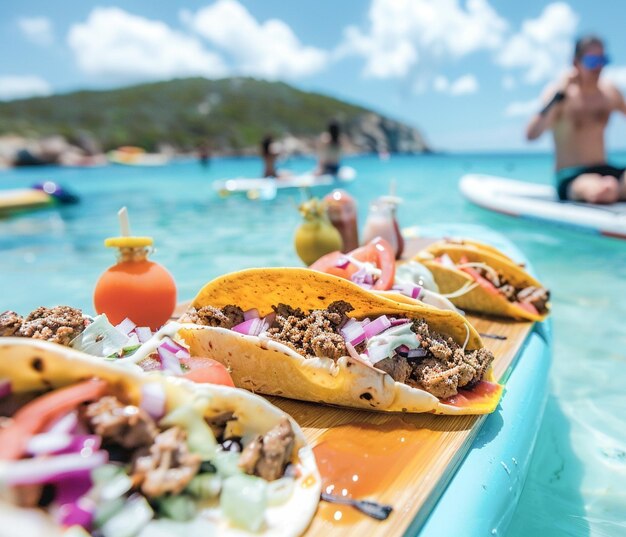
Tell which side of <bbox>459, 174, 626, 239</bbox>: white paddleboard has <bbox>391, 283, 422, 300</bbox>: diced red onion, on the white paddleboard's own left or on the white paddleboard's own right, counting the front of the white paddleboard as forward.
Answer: on the white paddleboard's own left

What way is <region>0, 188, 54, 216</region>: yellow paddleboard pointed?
to the viewer's right

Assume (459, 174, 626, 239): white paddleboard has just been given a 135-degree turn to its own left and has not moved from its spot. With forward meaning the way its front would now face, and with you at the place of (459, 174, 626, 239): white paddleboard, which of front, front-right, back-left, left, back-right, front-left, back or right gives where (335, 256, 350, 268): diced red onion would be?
front-right

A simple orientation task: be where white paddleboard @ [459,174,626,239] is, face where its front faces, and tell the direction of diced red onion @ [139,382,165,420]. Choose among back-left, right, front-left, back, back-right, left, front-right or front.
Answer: left

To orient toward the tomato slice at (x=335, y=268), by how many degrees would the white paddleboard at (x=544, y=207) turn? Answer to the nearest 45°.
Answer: approximately 90° to its left

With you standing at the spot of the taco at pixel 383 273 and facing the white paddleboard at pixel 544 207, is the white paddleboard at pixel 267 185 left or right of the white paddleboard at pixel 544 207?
left

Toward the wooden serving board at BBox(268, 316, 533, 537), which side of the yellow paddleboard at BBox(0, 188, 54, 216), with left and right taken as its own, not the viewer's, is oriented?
right

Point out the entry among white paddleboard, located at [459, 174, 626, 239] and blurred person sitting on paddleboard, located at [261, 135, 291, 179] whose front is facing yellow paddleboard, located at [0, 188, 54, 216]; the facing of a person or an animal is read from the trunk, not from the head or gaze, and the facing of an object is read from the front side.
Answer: white paddleboard, located at [459, 174, 626, 239]

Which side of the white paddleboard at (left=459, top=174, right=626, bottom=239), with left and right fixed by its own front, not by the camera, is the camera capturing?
left
